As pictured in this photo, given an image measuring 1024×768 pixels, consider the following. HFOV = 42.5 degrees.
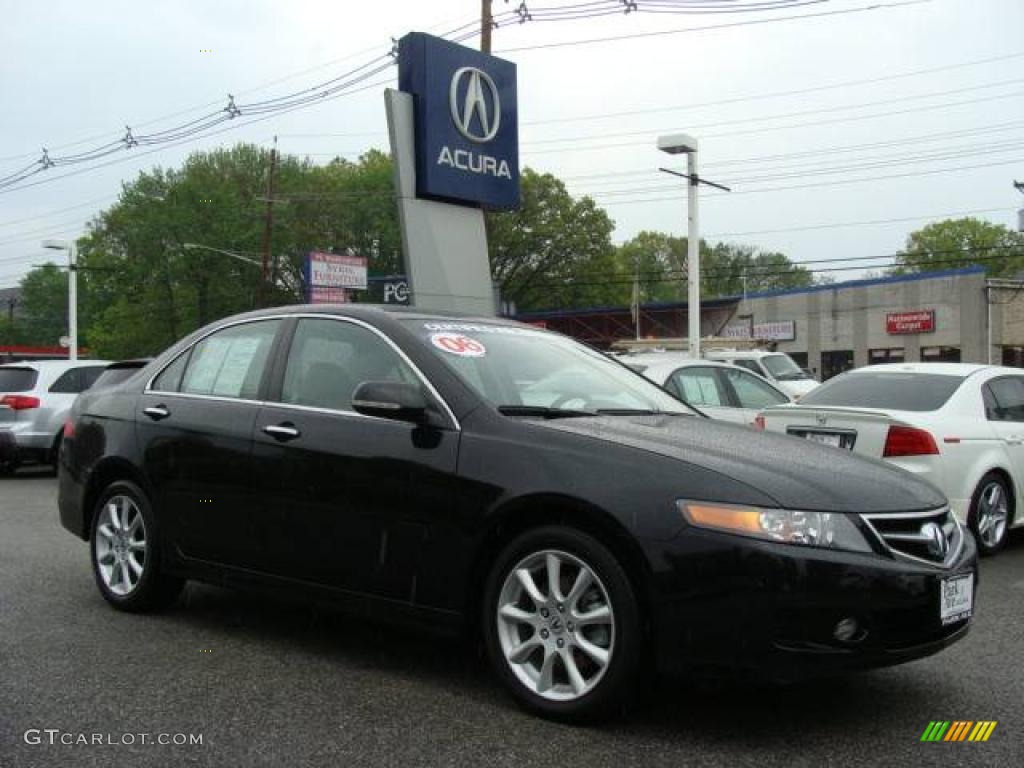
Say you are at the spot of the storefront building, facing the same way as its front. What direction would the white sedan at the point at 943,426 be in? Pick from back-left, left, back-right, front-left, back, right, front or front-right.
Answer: front-left

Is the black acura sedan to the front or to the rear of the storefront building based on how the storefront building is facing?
to the front

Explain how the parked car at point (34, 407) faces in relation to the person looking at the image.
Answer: facing away from the viewer and to the right of the viewer

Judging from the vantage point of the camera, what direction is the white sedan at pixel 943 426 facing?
facing away from the viewer and to the right of the viewer

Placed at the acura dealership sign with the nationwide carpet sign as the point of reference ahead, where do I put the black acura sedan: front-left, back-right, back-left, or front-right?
back-right

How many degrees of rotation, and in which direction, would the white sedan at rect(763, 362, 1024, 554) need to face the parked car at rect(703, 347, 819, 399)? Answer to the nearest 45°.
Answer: approximately 45° to its left

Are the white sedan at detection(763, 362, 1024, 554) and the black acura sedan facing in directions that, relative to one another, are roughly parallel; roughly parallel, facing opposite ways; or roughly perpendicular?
roughly perpendicular

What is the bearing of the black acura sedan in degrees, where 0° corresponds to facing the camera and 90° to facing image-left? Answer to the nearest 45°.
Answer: approximately 315°

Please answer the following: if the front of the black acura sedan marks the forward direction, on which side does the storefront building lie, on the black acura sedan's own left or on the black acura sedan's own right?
on the black acura sedan's own left
